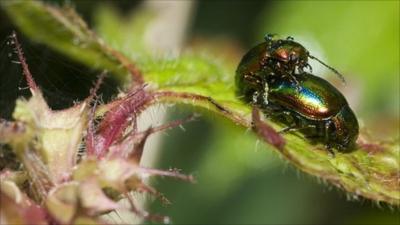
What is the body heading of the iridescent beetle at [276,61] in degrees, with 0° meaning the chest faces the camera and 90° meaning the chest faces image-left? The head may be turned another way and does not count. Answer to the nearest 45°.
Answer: approximately 315°
